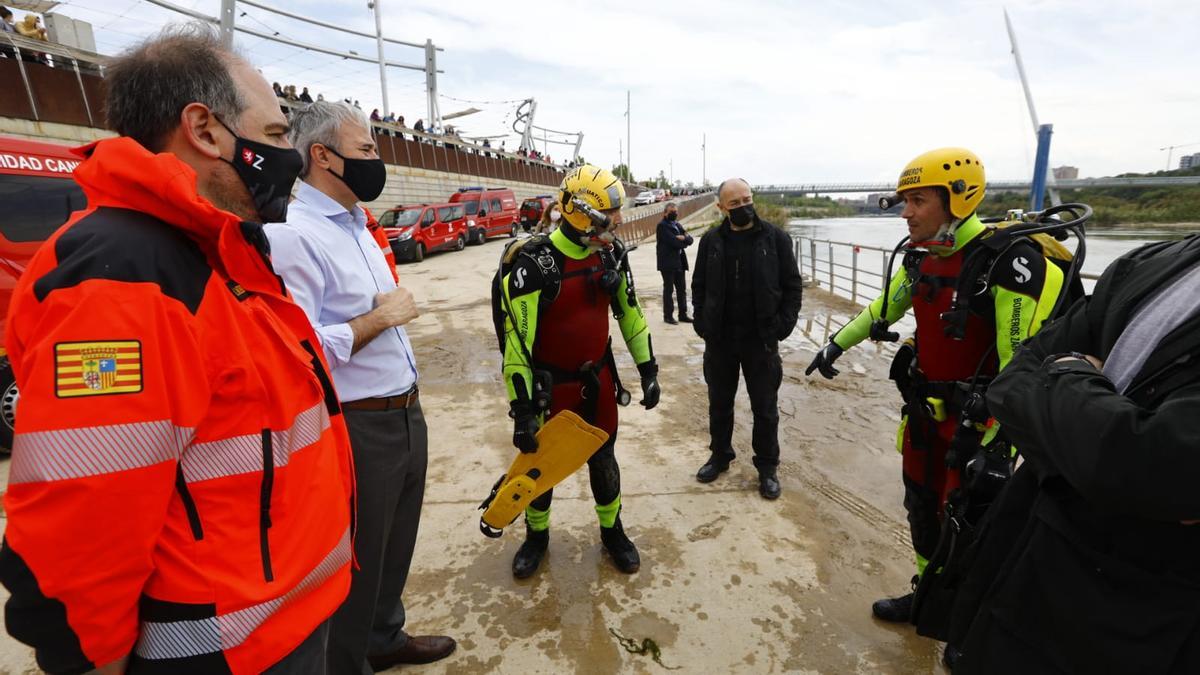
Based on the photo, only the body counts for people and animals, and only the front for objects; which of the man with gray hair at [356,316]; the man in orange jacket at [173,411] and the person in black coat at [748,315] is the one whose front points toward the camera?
the person in black coat

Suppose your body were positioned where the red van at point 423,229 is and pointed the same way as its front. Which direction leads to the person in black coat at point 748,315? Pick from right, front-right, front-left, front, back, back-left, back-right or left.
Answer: front-left

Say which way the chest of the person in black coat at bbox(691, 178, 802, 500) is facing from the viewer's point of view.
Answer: toward the camera

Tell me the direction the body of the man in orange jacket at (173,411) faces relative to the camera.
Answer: to the viewer's right

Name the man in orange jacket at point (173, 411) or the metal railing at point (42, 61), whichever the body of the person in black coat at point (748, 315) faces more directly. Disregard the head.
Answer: the man in orange jacket

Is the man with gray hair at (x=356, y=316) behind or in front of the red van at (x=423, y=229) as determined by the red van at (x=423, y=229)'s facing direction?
in front

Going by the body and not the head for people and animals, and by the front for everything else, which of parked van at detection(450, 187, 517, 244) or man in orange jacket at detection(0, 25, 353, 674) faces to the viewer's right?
the man in orange jacket

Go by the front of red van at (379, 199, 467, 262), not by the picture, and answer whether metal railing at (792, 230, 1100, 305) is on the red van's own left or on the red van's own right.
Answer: on the red van's own left

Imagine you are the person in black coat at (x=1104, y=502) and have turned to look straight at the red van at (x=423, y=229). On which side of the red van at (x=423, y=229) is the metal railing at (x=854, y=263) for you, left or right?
right

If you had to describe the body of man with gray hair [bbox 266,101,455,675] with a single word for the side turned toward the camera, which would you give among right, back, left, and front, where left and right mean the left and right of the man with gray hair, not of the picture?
right

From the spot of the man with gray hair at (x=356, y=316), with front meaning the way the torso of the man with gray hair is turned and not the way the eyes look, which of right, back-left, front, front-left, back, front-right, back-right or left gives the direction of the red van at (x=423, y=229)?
left

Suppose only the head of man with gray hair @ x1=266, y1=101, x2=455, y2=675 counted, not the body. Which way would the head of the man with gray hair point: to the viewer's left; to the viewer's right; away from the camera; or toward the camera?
to the viewer's right
